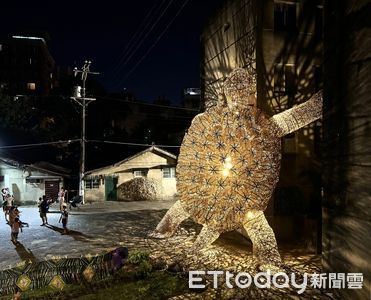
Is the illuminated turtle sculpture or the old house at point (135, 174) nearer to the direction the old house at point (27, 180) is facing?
the illuminated turtle sculpture

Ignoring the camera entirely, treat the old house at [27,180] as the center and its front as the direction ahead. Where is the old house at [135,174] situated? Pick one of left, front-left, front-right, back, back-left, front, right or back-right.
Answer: left

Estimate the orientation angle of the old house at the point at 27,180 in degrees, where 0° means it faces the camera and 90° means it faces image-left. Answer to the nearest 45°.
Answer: approximately 0°

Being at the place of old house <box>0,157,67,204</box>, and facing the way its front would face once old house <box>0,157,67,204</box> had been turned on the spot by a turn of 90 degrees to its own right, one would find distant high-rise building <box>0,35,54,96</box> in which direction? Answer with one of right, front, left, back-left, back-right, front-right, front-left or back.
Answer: right
